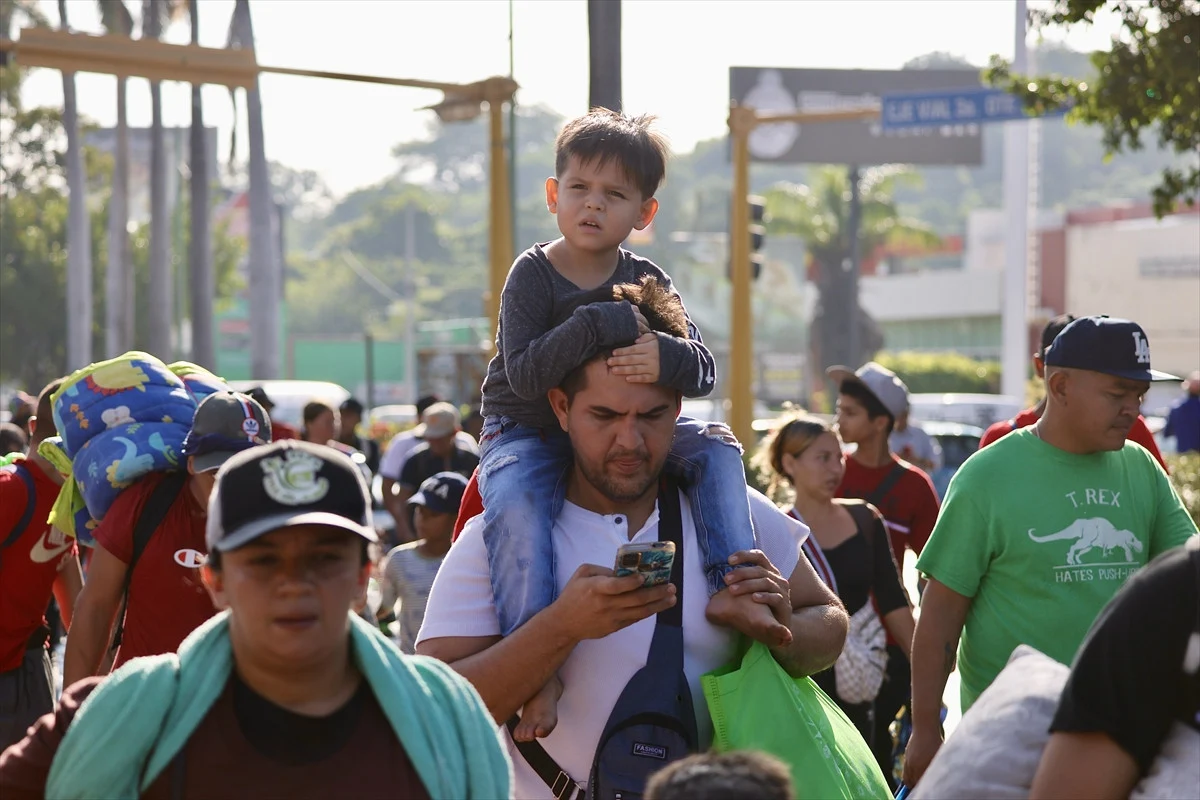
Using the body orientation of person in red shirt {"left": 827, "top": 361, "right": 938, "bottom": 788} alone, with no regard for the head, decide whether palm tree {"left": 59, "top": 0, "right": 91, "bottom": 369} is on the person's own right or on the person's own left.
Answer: on the person's own right

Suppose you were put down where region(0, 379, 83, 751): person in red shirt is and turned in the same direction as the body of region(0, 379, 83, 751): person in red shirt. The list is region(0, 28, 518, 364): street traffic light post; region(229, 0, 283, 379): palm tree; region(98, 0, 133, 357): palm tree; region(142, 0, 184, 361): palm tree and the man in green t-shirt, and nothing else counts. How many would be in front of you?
1

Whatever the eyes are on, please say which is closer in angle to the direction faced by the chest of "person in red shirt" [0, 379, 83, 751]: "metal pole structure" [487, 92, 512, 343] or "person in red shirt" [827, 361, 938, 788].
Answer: the person in red shirt

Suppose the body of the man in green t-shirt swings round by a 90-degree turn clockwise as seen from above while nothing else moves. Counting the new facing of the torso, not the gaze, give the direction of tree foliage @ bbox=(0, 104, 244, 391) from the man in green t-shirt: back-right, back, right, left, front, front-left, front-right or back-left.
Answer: right

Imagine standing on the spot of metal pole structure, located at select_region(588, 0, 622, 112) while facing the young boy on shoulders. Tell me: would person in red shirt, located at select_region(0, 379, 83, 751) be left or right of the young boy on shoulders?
right

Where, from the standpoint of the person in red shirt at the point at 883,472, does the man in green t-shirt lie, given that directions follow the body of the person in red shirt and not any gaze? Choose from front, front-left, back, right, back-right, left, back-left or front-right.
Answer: front-left

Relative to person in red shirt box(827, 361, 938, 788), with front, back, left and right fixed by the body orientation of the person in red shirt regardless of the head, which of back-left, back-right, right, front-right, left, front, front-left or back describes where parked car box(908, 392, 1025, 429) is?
back-right

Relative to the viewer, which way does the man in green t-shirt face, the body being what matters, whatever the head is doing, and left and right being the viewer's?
facing the viewer and to the right of the viewer

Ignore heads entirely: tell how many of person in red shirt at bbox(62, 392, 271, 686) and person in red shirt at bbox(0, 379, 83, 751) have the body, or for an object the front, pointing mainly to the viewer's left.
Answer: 0

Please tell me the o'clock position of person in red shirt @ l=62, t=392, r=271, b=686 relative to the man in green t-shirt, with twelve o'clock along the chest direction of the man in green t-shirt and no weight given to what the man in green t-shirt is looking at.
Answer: The person in red shirt is roughly at 4 o'clock from the man in green t-shirt.

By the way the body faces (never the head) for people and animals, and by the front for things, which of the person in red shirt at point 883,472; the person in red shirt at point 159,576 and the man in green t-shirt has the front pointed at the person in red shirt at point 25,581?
the person in red shirt at point 883,472

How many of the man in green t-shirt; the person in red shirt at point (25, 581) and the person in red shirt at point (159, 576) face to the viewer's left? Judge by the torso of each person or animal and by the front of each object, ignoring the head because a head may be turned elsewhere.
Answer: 0

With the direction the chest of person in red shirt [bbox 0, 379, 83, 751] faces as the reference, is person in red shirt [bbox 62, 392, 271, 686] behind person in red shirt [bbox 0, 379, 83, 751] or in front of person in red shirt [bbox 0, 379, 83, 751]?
in front
